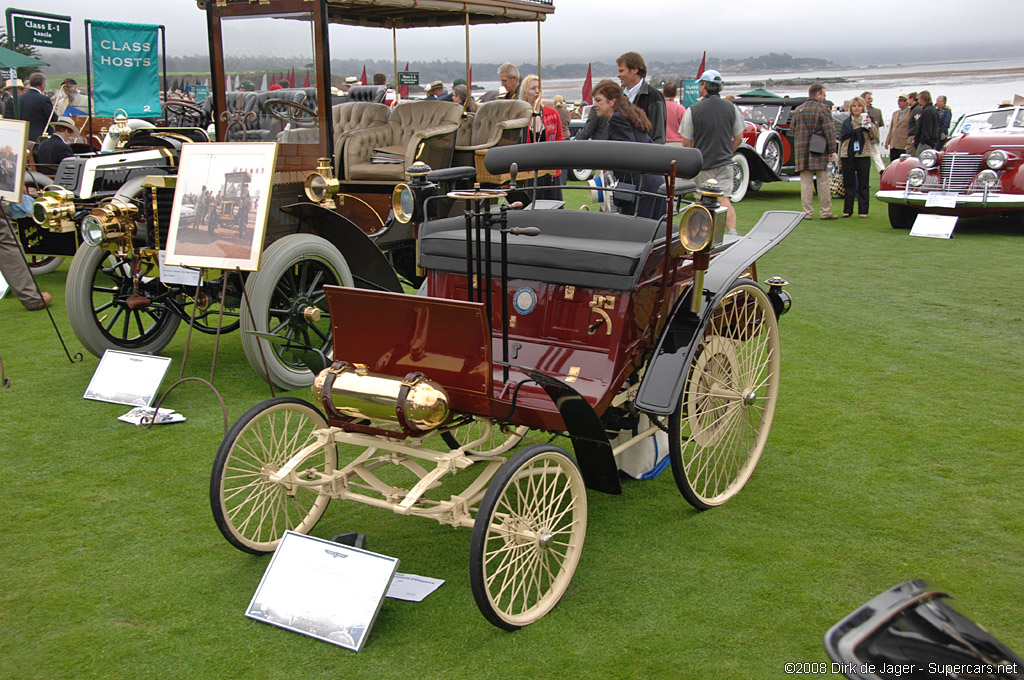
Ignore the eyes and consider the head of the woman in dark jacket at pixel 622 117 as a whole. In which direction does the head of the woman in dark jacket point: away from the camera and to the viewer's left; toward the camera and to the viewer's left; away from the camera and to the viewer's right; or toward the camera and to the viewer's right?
toward the camera and to the viewer's left

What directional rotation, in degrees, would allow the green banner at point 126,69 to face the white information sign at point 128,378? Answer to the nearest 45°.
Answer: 0° — it already faces it

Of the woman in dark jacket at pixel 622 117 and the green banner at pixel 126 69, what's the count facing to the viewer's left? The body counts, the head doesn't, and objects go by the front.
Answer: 1

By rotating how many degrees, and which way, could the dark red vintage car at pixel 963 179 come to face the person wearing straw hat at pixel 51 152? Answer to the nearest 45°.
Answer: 0° — it already faces them

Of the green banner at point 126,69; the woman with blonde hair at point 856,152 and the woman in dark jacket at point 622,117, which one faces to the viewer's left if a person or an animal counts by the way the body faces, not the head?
the woman in dark jacket

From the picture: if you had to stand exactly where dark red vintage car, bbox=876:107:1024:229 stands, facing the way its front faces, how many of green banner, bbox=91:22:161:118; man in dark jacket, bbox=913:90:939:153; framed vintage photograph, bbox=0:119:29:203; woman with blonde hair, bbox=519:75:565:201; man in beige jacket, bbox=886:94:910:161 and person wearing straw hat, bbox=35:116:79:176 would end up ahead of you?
4

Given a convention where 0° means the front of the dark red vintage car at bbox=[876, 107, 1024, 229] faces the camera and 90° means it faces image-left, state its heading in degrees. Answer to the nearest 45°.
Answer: approximately 45°
